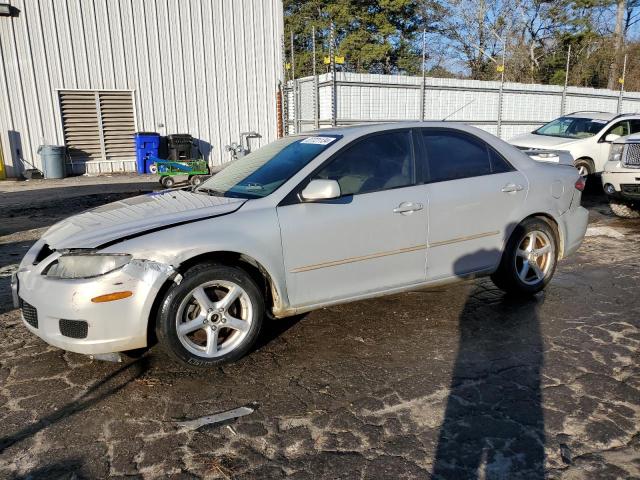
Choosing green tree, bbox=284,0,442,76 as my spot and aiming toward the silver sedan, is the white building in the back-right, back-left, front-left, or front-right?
front-right

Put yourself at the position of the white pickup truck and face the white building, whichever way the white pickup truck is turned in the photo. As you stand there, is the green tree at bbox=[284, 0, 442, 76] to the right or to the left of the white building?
right

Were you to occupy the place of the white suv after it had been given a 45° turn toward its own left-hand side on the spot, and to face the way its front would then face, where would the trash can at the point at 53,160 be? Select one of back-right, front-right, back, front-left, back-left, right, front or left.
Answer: right

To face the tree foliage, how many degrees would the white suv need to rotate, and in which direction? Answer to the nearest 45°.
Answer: approximately 135° to its right

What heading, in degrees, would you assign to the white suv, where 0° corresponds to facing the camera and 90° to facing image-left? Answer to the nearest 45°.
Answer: approximately 45°

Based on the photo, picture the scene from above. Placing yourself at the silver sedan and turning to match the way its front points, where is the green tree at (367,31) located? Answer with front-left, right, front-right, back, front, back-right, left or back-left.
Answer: back-right

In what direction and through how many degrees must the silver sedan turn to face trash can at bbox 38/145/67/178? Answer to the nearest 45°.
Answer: approximately 90° to its right

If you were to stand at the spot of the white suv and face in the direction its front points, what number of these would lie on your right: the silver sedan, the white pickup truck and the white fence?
1

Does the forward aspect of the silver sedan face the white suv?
no

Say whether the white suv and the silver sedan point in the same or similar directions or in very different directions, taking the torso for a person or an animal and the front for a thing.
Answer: same or similar directions

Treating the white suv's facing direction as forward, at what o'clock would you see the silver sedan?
The silver sedan is roughly at 11 o'clock from the white suv.

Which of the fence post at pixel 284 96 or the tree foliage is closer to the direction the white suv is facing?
the fence post

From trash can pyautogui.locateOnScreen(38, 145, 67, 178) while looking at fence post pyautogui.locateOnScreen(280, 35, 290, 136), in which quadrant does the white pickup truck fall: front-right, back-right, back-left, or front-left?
front-right

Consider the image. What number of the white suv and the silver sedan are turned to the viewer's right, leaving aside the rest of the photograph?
0

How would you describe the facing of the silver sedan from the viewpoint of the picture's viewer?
facing the viewer and to the left of the viewer

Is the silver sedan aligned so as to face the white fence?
no

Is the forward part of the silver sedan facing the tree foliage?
no

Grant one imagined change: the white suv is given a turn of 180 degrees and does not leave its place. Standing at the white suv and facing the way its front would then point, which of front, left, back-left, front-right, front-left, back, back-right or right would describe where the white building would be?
back-left

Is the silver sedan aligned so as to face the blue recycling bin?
no
